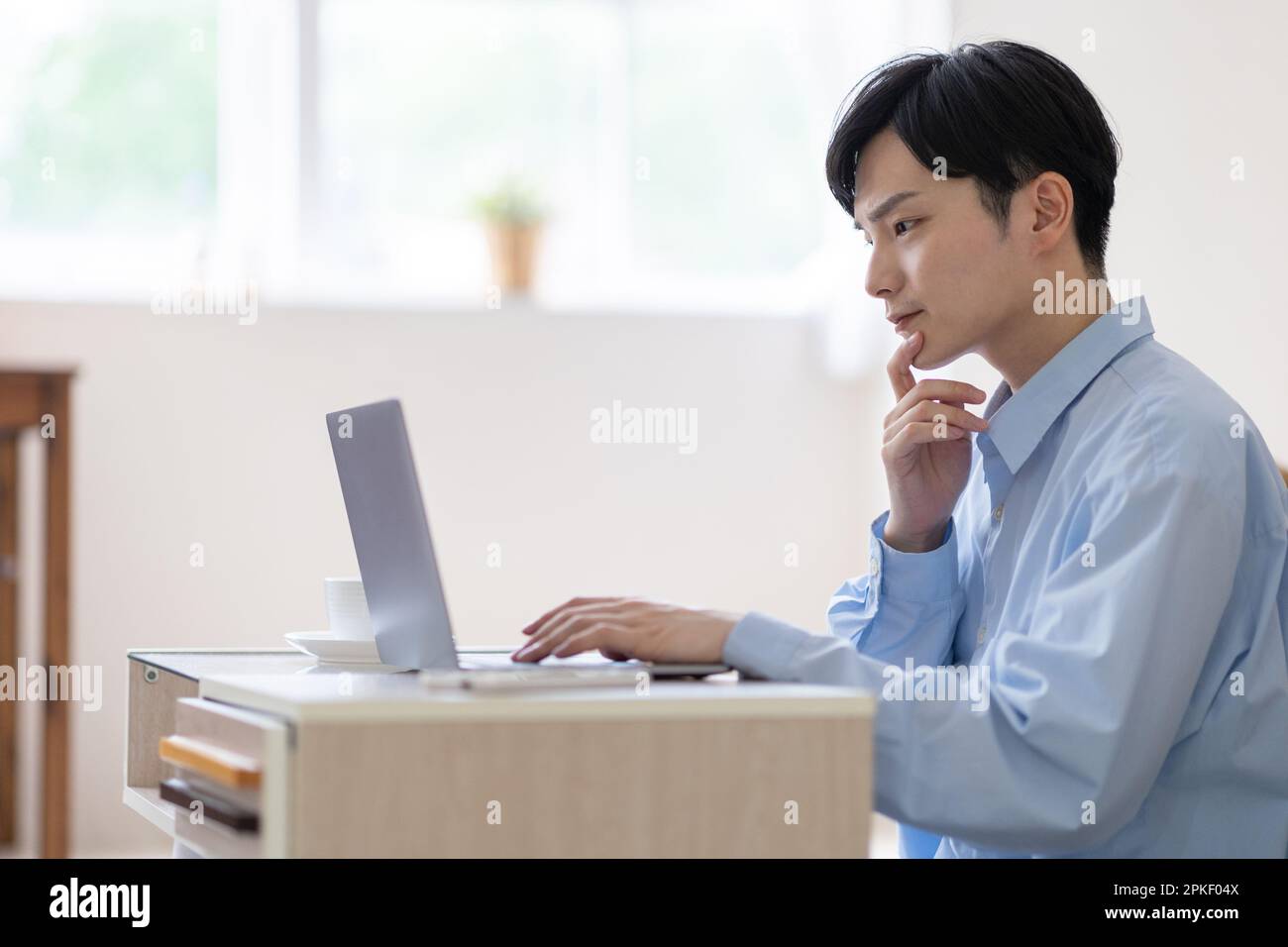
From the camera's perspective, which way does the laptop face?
to the viewer's right

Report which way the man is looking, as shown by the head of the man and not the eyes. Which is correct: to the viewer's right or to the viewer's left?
to the viewer's left

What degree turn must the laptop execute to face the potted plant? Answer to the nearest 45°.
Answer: approximately 90° to its left

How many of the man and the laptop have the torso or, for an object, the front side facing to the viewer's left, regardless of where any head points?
1

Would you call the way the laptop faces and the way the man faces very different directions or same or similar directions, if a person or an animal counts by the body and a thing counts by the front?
very different directions

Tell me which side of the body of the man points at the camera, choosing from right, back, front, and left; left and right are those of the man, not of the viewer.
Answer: left
